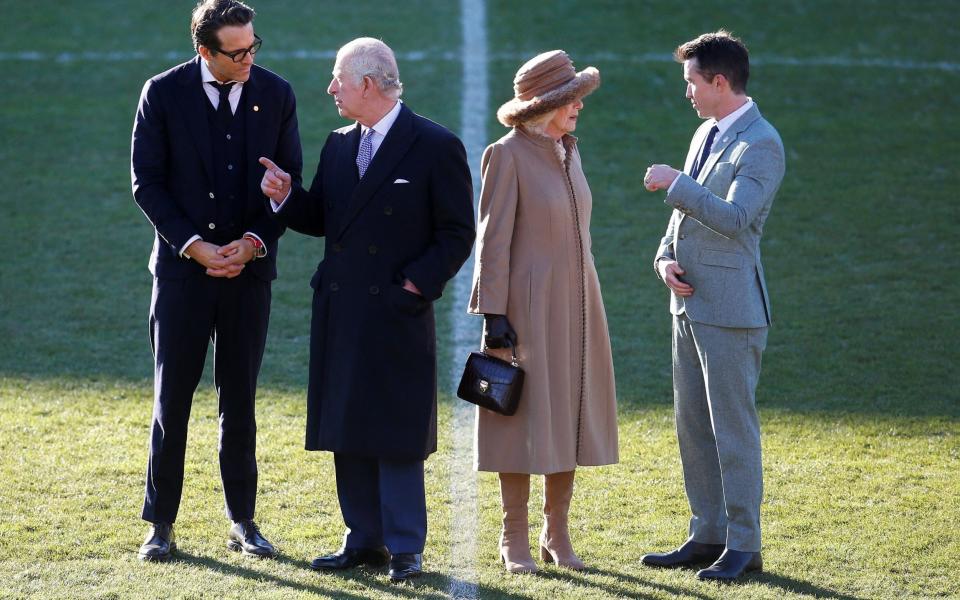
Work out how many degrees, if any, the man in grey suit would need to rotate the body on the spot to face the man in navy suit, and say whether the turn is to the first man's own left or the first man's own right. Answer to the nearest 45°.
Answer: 0° — they already face them

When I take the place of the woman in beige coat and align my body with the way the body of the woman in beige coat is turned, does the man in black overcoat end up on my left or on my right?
on my right

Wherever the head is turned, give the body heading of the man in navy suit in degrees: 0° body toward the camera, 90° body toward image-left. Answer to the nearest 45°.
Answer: approximately 0°

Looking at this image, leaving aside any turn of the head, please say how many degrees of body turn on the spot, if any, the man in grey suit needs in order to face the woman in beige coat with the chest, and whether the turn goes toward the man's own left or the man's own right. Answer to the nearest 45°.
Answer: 0° — they already face them

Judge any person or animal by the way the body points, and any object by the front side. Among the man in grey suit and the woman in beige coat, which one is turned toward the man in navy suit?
the man in grey suit

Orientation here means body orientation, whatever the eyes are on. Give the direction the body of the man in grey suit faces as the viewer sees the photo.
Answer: to the viewer's left

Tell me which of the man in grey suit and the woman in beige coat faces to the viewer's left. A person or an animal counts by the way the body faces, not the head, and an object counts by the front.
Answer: the man in grey suit

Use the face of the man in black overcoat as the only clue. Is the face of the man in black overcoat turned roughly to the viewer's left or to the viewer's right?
to the viewer's left

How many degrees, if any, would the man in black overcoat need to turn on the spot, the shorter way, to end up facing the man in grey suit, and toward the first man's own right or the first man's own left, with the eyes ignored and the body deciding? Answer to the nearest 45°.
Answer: approximately 135° to the first man's own left

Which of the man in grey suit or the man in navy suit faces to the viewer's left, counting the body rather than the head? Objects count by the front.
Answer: the man in grey suit

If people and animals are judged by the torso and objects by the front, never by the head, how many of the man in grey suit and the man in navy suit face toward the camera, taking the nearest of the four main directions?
1

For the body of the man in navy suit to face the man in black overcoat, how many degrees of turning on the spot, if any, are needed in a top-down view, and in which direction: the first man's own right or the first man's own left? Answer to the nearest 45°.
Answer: approximately 45° to the first man's own left

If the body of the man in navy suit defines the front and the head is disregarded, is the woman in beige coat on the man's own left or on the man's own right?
on the man's own left

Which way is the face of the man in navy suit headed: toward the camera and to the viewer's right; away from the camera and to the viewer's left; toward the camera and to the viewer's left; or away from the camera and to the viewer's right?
toward the camera and to the viewer's right

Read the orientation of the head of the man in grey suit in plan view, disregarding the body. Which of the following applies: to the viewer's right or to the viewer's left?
to the viewer's left
